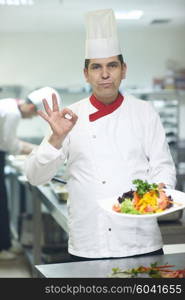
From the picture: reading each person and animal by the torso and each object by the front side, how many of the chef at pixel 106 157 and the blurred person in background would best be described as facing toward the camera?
1

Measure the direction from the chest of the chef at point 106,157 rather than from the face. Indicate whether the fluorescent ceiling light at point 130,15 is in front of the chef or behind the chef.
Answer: behind

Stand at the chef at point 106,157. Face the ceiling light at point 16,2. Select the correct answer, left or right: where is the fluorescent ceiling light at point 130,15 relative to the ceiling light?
right

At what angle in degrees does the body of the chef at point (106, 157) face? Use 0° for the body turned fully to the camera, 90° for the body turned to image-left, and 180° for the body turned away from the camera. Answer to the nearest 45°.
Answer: approximately 0°

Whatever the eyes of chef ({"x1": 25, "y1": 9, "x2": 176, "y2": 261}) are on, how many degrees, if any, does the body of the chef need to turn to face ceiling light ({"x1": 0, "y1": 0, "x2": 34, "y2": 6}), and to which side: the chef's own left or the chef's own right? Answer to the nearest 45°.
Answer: approximately 135° to the chef's own right

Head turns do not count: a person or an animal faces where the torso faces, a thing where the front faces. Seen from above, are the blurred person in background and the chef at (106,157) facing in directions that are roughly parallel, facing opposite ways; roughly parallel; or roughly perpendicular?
roughly perpendicular
